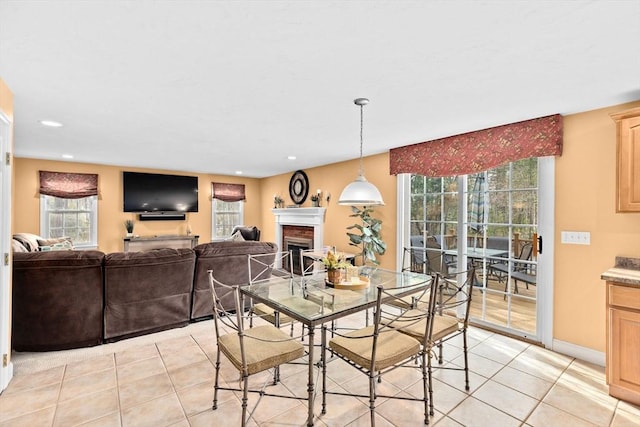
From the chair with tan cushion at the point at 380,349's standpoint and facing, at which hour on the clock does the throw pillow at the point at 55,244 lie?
The throw pillow is roughly at 11 o'clock from the chair with tan cushion.

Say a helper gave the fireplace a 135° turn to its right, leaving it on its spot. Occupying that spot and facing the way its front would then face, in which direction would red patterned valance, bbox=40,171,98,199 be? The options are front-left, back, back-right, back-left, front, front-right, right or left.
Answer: left

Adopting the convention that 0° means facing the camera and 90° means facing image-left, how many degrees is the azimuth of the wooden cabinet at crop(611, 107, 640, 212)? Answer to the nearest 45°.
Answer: approximately 45°

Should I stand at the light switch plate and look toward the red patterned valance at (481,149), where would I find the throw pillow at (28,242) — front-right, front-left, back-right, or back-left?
front-left

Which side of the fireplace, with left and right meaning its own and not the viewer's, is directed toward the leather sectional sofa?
front

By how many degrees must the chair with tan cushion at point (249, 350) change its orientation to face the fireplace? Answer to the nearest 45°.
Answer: approximately 45° to its left

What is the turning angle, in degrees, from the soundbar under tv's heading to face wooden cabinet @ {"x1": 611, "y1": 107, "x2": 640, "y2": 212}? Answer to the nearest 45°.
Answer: approximately 45° to its left

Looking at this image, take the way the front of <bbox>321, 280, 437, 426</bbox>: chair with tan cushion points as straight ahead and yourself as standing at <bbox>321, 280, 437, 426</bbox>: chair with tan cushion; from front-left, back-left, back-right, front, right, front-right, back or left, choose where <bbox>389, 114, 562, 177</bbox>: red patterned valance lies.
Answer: right

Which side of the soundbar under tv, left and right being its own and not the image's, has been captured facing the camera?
front

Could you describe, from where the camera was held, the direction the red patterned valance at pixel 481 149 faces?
facing the viewer and to the left of the viewer

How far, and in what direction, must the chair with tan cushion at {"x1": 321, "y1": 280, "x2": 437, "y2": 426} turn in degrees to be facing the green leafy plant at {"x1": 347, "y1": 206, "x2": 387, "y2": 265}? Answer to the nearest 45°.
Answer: approximately 45° to its right

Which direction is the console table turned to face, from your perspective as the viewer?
facing the viewer

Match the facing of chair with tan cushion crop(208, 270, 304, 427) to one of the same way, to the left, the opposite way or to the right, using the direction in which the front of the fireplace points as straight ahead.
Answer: the opposite way

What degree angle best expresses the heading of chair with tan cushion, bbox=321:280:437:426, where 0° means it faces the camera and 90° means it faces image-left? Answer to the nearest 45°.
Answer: approximately 135°

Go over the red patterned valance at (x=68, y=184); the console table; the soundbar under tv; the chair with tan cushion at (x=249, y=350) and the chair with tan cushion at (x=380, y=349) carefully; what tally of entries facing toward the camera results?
3

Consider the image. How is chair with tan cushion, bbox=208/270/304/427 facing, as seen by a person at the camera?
facing away from the viewer and to the right of the viewer
